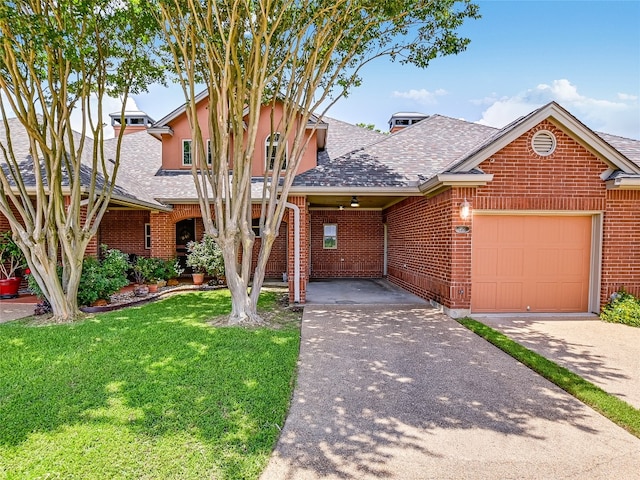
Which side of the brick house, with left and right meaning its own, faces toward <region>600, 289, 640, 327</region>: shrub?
left

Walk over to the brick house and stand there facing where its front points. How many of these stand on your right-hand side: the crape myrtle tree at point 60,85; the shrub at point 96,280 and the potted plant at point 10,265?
3

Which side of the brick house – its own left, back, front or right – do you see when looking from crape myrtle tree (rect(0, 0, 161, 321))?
right

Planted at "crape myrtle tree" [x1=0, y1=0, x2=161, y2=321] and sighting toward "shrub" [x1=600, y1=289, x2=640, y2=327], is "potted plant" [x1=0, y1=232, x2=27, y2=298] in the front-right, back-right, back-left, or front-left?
back-left

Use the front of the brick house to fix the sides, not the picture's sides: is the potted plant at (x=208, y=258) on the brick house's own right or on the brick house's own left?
on the brick house's own right

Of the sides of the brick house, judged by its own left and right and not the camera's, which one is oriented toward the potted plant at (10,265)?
right

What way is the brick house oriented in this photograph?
toward the camera
